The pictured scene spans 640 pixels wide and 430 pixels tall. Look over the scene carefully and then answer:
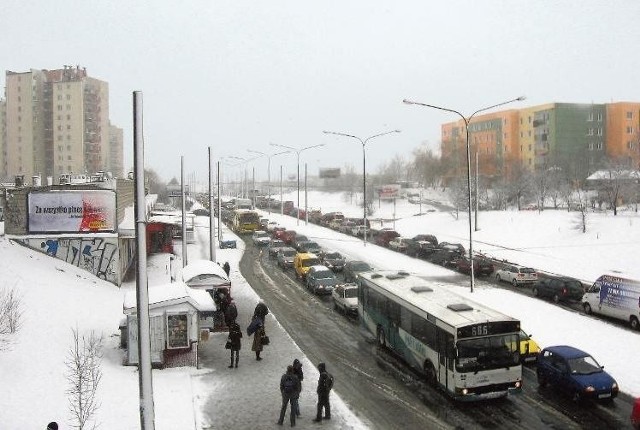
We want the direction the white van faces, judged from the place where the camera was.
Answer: facing away from the viewer and to the left of the viewer

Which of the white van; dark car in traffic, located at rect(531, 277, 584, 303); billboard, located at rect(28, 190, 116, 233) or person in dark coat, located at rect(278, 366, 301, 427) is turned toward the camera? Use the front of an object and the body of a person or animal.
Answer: the billboard

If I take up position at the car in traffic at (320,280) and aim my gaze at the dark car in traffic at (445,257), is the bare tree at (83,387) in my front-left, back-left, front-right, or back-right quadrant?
back-right

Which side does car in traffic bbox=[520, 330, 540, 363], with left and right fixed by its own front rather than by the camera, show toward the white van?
left

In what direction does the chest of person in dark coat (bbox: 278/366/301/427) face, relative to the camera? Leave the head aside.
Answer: away from the camera

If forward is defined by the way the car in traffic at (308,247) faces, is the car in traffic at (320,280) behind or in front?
in front

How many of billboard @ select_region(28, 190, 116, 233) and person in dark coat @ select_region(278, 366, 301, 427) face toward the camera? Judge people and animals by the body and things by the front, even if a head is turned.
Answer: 1
